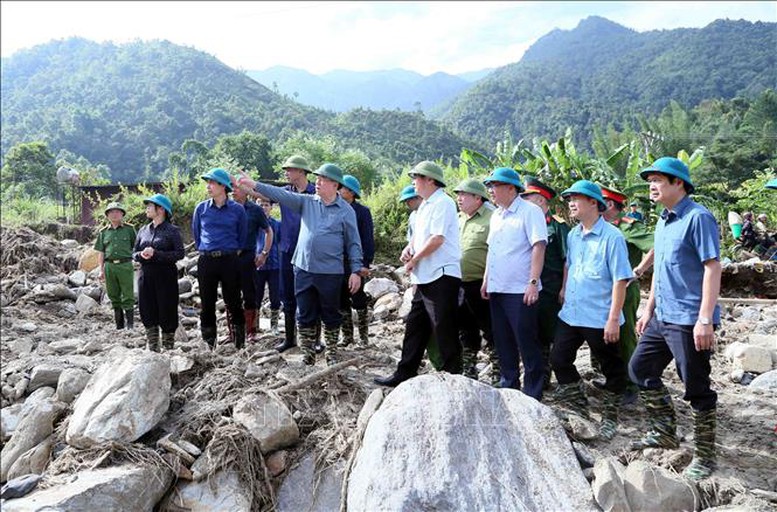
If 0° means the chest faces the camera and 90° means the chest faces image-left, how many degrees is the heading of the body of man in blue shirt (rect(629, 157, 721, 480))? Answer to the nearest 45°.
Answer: approximately 45°

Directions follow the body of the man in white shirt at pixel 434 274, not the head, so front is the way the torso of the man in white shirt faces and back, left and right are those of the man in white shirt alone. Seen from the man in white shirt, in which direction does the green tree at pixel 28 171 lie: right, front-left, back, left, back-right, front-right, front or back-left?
front-right

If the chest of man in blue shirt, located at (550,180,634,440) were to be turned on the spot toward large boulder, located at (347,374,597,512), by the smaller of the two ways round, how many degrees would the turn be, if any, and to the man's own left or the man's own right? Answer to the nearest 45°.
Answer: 0° — they already face it

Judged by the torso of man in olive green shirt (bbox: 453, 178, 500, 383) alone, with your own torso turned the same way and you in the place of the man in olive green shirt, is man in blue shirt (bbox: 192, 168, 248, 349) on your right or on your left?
on your right

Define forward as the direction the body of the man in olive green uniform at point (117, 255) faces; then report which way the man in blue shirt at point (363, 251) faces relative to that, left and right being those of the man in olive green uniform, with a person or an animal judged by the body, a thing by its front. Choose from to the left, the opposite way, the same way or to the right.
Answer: to the right

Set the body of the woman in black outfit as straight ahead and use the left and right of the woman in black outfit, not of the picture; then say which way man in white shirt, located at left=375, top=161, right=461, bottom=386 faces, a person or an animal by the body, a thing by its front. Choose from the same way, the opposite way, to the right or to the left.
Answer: to the right

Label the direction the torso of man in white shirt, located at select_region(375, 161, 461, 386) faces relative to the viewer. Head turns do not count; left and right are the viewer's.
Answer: facing to the left of the viewer

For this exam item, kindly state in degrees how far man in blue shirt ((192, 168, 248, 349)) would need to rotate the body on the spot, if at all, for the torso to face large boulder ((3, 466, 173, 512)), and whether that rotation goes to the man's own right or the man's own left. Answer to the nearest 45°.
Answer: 0° — they already face it

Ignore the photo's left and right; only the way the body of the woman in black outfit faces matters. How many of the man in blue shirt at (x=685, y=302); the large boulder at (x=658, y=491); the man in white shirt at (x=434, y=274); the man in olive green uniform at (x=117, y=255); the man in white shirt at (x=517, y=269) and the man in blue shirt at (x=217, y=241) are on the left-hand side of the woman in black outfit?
5
